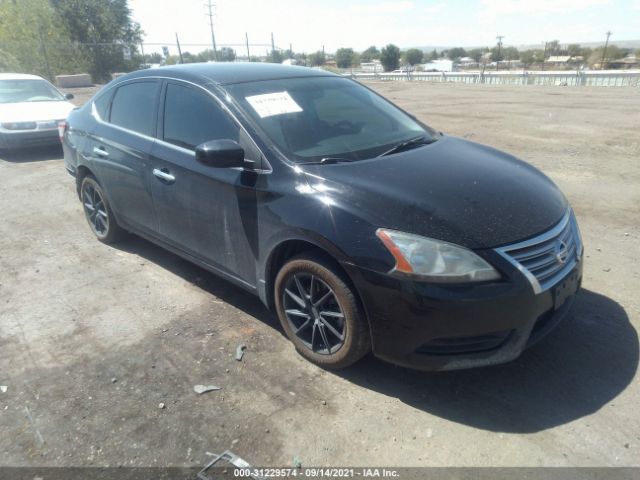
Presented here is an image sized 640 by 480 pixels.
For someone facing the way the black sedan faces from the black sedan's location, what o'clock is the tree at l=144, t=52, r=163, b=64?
The tree is roughly at 7 o'clock from the black sedan.

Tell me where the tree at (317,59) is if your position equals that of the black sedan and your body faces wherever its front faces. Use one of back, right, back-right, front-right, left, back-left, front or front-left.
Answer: back-left

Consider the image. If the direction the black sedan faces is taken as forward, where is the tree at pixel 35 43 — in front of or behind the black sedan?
behind

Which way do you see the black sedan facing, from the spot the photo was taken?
facing the viewer and to the right of the viewer

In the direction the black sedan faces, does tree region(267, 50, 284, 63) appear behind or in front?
behind

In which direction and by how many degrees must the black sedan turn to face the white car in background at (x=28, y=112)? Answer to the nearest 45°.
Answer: approximately 180°
